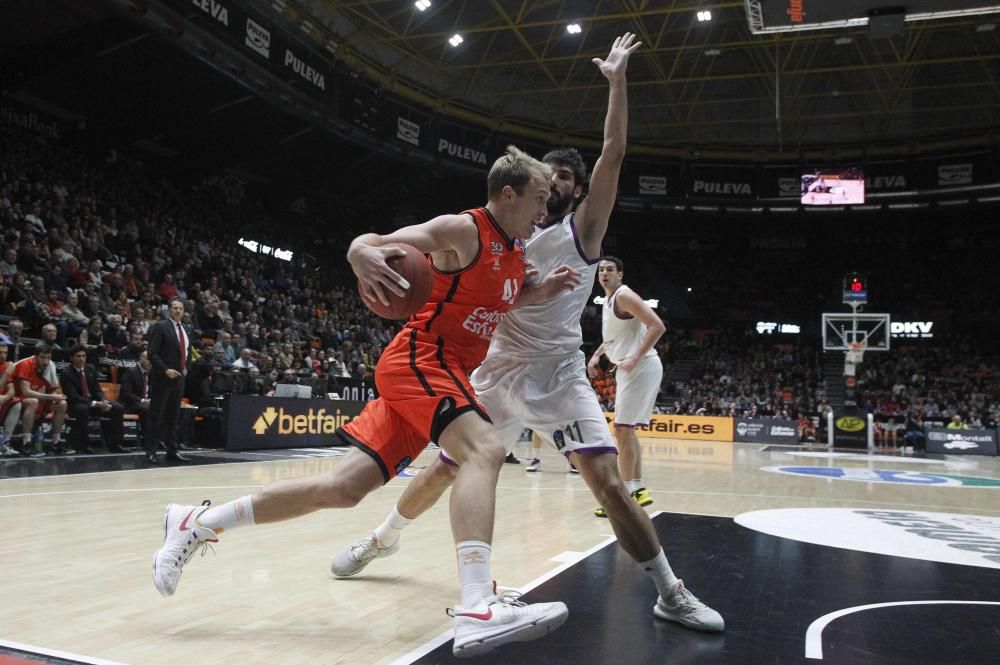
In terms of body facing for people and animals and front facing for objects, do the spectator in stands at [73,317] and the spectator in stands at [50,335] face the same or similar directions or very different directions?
same or similar directions

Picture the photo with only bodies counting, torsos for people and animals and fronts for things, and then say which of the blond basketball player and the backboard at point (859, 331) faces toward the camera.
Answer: the backboard

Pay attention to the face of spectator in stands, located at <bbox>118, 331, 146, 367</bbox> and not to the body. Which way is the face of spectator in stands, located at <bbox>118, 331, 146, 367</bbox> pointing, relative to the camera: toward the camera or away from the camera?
toward the camera

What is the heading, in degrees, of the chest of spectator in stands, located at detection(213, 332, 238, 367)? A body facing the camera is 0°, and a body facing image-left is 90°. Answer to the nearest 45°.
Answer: approximately 315°

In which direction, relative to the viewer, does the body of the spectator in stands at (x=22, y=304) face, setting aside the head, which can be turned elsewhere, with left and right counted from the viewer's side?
facing the viewer and to the right of the viewer

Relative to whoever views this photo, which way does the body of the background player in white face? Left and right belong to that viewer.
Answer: facing the viewer and to the left of the viewer

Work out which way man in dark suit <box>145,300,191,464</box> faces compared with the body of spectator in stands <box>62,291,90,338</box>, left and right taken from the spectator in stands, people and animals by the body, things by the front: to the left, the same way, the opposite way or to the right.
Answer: the same way

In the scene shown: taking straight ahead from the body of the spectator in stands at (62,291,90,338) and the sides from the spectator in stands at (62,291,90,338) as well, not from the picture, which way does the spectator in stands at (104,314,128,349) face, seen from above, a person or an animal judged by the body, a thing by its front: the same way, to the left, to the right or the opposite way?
the same way

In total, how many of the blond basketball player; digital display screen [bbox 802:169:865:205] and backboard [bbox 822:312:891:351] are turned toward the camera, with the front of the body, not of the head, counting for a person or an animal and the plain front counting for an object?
2

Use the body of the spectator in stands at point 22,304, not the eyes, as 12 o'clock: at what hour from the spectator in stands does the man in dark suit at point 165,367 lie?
The man in dark suit is roughly at 1 o'clock from the spectator in stands.

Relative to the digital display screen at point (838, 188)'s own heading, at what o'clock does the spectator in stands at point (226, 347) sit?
The spectator in stands is roughly at 1 o'clock from the digital display screen.

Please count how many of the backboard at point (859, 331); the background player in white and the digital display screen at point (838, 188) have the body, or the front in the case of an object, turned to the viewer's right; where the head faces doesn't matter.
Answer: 0

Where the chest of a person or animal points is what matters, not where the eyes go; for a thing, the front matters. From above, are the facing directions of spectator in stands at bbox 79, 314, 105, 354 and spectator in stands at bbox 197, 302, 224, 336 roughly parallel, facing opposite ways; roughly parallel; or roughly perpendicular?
roughly parallel

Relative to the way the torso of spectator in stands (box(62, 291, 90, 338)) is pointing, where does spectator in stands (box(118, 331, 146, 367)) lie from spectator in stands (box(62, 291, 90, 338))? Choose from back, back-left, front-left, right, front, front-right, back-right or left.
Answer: front

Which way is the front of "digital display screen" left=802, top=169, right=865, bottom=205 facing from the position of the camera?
facing the viewer

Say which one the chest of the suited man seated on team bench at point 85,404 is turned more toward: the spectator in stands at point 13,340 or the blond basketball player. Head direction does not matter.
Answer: the blond basketball player

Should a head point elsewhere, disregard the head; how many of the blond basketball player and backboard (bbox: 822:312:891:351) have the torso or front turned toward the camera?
1
